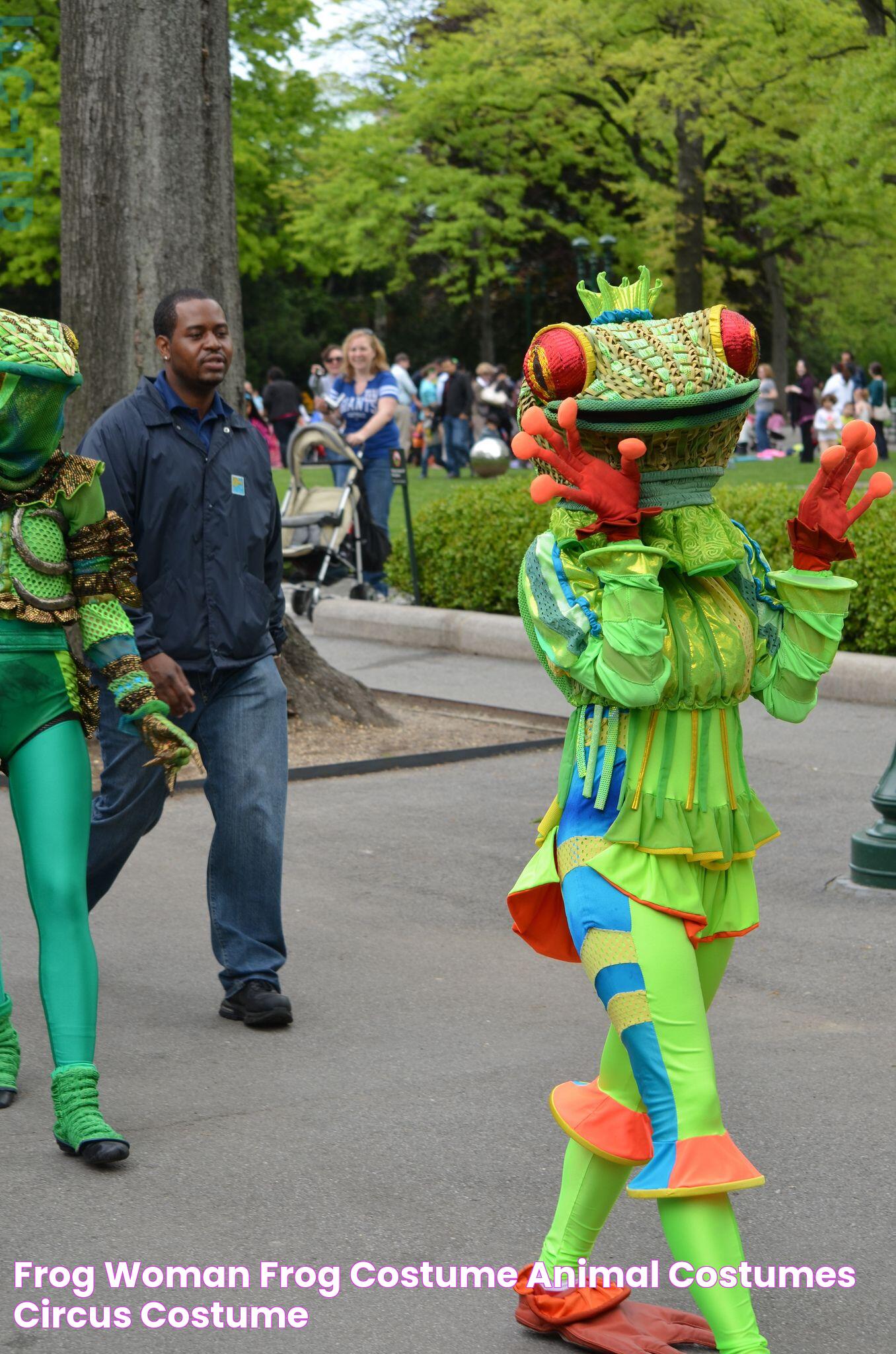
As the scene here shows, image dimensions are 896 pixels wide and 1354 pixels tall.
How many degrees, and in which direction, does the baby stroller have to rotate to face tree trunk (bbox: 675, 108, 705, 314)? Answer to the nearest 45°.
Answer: approximately 135° to its right

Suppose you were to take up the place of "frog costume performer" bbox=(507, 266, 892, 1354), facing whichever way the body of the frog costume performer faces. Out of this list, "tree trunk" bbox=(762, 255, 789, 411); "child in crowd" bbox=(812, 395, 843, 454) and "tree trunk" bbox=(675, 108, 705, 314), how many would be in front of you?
0

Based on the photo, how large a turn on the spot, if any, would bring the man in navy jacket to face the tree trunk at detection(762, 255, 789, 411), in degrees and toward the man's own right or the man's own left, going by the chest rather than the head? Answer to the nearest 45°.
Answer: approximately 135° to the man's own left

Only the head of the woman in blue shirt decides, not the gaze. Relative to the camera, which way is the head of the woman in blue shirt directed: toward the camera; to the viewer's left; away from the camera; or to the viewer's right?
toward the camera

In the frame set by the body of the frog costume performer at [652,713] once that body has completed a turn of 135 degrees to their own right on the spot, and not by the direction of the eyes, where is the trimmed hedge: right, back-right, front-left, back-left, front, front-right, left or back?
right

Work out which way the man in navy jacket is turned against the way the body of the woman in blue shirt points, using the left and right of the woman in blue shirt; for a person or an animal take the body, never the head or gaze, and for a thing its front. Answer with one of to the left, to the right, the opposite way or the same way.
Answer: to the left

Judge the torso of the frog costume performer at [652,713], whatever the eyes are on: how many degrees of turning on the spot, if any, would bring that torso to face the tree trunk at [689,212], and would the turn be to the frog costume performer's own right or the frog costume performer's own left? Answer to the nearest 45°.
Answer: approximately 135° to the frog costume performer's own left

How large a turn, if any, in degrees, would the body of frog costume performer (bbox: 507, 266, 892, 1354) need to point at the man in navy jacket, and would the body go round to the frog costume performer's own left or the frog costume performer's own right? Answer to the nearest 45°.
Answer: approximately 180°

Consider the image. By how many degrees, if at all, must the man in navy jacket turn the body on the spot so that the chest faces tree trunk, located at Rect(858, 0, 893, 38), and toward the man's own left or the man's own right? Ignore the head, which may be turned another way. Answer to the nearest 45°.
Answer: approximately 90° to the man's own left

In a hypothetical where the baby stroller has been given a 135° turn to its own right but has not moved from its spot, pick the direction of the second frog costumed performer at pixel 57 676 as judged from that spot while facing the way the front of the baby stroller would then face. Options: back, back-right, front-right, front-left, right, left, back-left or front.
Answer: back

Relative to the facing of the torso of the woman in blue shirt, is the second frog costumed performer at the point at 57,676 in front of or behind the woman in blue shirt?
in front

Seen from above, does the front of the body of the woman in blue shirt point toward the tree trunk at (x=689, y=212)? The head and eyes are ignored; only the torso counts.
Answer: no

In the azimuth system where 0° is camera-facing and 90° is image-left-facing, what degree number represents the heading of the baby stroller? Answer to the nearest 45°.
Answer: approximately 45°

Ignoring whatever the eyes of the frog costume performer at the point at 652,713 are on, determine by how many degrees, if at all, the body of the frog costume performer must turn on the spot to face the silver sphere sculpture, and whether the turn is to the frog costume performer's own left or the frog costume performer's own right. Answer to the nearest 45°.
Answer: approximately 135° to the frog costume performer's own left

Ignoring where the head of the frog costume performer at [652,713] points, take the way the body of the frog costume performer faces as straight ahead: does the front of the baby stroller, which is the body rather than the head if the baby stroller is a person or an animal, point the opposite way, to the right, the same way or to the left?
to the right

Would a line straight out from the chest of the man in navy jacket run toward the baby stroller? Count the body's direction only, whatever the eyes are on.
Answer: no

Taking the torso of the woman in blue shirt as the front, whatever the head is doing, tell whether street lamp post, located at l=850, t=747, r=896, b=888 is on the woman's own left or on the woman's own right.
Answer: on the woman's own left

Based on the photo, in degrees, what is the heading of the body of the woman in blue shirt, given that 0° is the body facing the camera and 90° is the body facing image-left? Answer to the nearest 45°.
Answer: approximately 45°

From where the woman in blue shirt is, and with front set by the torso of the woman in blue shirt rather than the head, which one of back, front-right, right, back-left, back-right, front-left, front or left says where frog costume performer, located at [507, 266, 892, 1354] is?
front-left

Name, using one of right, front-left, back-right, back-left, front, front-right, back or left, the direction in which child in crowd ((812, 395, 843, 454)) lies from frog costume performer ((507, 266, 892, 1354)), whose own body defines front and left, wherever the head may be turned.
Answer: back-left

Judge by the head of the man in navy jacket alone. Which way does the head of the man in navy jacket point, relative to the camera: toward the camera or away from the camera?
toward the camera
